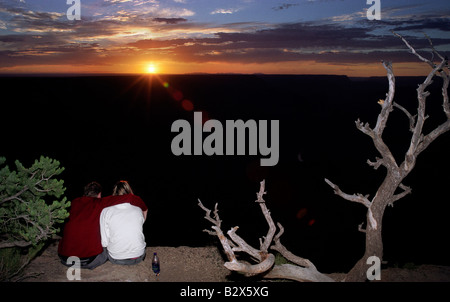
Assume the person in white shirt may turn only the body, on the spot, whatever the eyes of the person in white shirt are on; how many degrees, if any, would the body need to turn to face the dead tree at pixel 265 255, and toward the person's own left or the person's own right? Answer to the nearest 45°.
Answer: approximately 90° to the person's own right

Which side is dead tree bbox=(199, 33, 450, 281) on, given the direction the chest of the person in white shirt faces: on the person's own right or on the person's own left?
on the person's own right

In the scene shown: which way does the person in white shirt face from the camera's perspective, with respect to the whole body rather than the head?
away from the camera

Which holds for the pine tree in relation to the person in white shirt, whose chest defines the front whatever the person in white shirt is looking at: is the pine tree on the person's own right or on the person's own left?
on the person's own left
